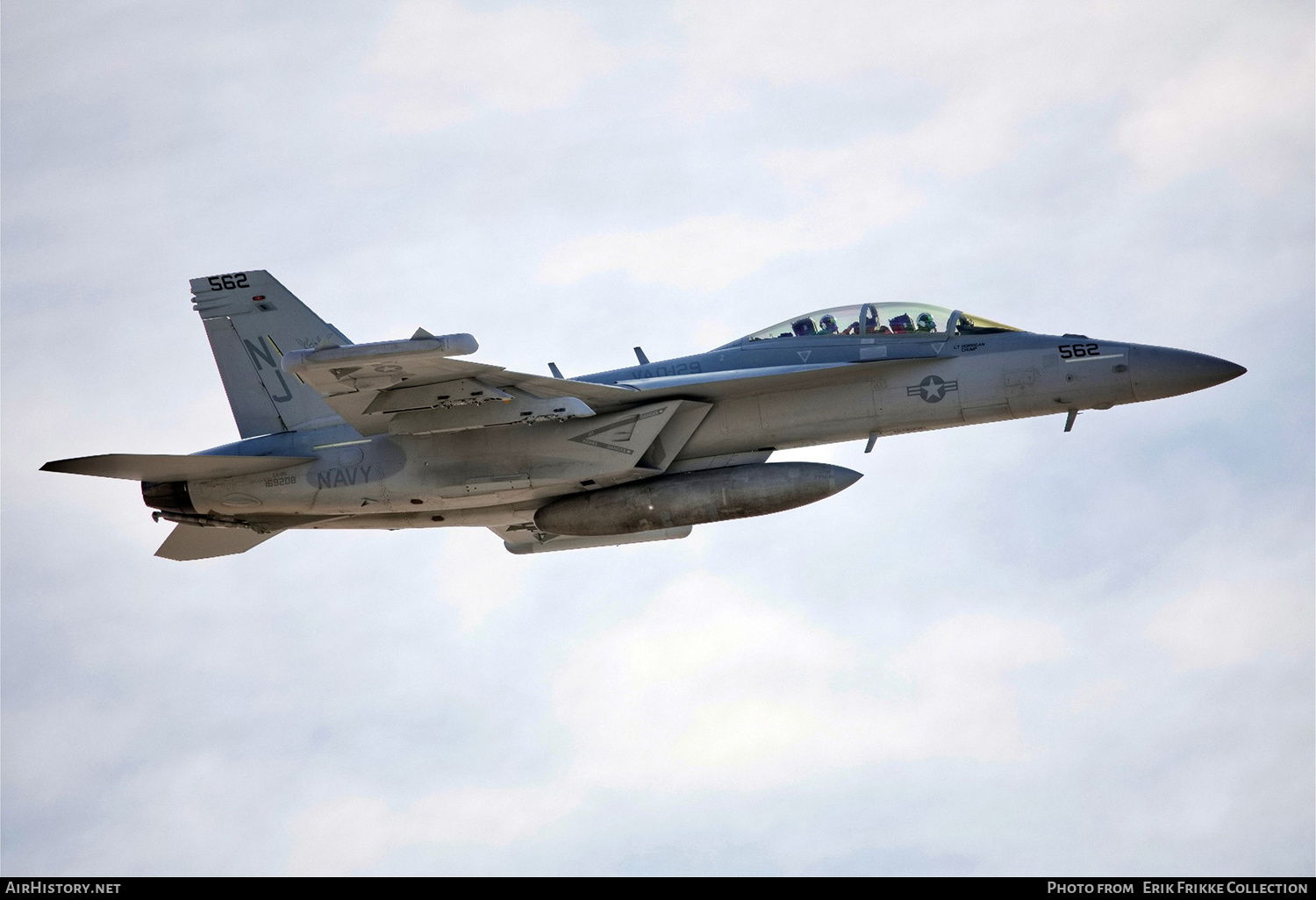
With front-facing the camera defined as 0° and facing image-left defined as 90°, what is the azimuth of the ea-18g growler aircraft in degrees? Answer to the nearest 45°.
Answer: approximately 270°
